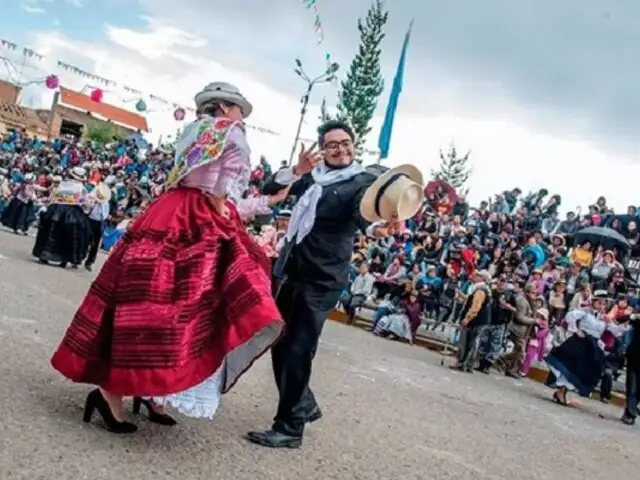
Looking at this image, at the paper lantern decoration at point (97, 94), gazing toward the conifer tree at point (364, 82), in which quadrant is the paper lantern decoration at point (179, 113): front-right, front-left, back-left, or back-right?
front-right

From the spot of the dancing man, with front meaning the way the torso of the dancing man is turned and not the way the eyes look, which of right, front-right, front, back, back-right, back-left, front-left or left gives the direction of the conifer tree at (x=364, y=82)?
back-right

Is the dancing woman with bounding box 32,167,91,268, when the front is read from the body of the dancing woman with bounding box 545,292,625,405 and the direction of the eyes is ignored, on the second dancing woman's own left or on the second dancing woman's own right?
on the second dancing woman's own right

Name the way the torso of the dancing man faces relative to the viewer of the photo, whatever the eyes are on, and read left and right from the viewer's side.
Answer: facing the viewer and to the left of the viewer

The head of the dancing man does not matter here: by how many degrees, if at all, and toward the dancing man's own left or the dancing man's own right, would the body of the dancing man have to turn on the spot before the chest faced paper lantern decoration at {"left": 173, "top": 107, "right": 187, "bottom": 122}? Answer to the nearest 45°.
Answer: approximately 135° to the dancing man's own right

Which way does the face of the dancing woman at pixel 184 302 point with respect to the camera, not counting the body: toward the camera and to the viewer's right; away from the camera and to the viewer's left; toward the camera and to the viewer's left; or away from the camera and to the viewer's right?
away from the camera and to the viewer's right

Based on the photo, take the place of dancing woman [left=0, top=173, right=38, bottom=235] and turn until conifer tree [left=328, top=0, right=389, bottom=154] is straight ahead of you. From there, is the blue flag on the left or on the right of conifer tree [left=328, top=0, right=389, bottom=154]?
right

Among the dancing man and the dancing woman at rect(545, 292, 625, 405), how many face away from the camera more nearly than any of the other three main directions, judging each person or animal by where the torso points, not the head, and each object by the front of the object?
0

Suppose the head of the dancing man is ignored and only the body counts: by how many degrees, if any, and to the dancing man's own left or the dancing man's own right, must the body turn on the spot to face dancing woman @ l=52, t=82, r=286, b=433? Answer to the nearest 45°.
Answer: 0° — they already face them

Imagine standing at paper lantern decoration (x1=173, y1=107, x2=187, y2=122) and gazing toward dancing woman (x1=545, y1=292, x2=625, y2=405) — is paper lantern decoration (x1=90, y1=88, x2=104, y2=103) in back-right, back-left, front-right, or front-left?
back-right
